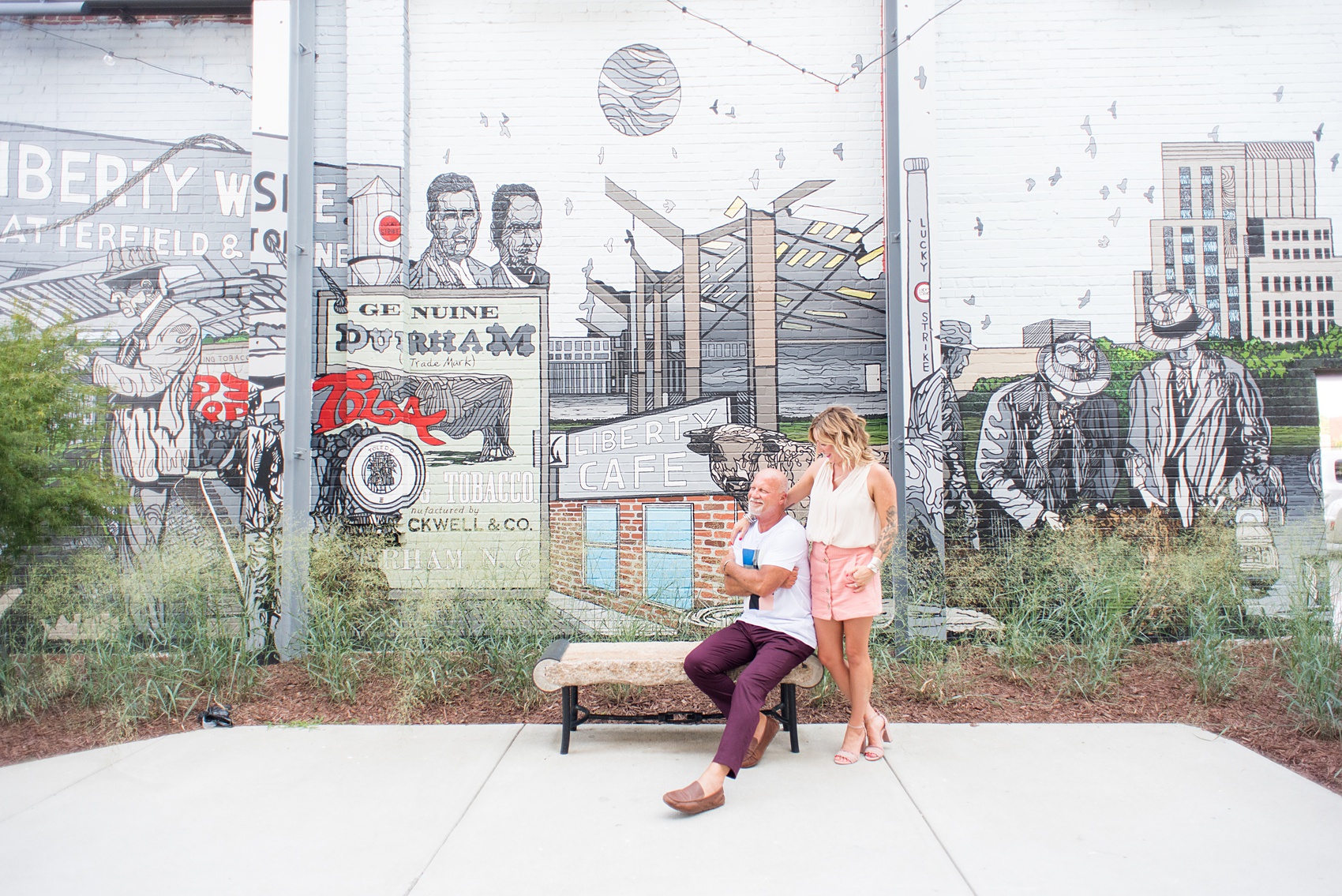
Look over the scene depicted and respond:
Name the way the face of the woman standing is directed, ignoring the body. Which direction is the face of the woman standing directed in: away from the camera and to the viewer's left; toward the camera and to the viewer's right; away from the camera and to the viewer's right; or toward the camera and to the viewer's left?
toward the camera and to the viewer's left

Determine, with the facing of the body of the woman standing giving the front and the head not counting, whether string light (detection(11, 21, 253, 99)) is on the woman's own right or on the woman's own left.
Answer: on the woman's own right

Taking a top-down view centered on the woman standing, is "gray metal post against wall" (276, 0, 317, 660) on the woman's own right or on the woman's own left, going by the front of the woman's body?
on the woman's own right

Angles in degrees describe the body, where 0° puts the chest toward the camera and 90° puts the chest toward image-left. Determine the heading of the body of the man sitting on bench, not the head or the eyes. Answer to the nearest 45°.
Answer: approximately 45°

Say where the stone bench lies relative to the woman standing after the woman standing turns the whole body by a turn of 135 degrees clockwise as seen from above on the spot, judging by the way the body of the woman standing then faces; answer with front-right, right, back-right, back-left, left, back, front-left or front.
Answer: left

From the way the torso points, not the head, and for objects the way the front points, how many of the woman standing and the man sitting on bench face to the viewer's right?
0

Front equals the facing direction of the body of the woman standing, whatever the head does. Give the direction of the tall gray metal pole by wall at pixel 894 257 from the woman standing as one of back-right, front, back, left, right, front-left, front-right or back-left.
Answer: back-right

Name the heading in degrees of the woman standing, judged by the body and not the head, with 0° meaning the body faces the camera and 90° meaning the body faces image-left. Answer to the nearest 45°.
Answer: approximately 45°
